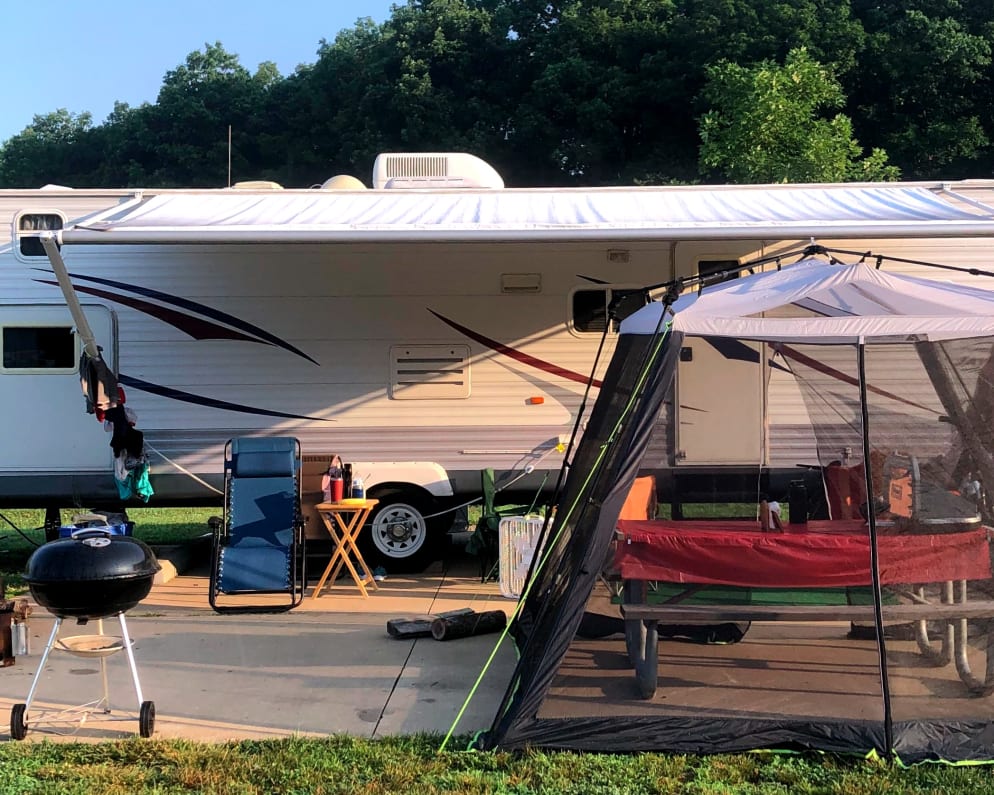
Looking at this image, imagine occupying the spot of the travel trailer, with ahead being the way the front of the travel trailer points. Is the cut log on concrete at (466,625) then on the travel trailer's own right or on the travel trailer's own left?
on the travel trailer's own right

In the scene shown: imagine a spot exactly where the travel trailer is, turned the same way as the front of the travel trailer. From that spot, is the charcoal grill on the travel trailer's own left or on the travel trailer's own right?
on the travel trailer's own right

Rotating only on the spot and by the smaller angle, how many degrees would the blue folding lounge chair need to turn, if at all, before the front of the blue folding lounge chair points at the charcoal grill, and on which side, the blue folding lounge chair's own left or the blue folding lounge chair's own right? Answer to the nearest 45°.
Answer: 0° — it already faces it

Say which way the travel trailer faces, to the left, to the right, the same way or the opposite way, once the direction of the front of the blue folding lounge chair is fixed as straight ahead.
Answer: to the left

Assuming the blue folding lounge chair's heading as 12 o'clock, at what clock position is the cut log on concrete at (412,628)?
The cut log on concrete is roughly at 11 o'clock from the blue folding lounge chair.

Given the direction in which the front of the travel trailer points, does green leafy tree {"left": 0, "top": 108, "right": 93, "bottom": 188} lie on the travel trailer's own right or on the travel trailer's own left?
on the travel trailer's own left

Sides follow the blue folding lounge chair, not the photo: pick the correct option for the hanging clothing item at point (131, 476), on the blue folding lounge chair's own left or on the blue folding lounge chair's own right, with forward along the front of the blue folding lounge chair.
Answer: on the blue folding lounge chair's own right

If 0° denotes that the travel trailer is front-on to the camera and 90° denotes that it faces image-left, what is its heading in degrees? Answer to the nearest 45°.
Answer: approximately 270°

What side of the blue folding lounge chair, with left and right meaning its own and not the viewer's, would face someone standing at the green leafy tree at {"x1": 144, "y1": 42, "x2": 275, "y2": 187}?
back

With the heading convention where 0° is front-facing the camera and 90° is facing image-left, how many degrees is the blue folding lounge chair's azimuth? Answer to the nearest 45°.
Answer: approximately 0°

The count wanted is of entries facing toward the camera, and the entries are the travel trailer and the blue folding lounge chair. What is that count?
1
